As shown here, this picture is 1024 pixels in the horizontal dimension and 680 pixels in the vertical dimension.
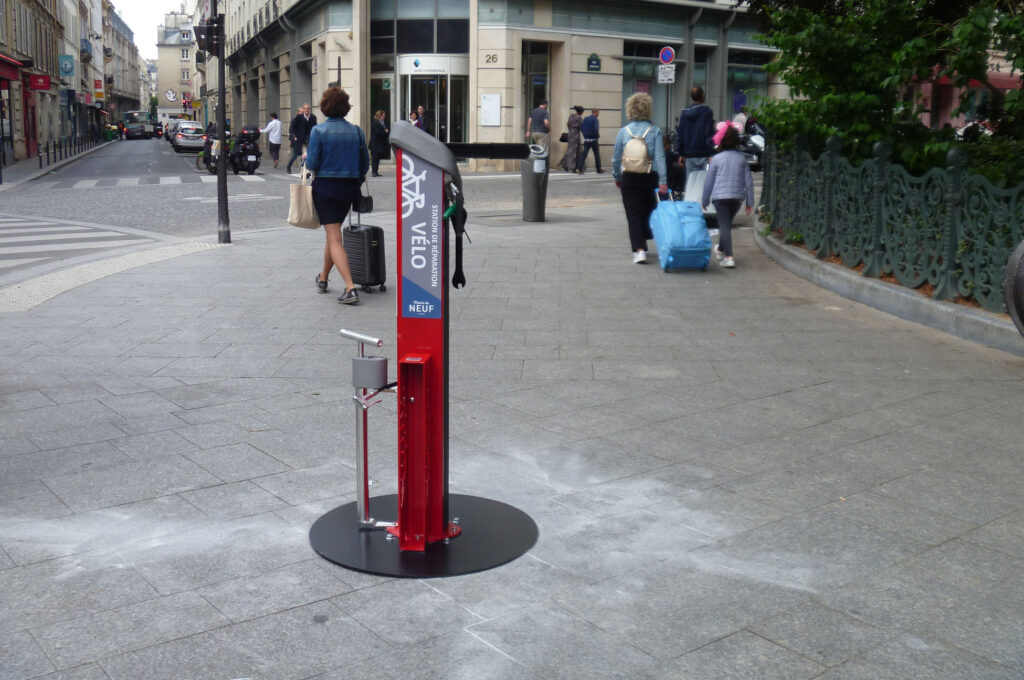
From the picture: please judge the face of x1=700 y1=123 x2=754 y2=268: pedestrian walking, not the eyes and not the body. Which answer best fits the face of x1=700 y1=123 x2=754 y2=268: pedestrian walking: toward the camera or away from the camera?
away from the camera

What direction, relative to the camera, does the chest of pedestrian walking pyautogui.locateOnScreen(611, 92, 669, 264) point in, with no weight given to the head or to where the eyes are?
away from the camera

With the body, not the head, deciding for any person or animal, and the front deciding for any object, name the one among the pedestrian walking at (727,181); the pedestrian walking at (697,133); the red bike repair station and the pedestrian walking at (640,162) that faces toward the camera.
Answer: the red bike repair station

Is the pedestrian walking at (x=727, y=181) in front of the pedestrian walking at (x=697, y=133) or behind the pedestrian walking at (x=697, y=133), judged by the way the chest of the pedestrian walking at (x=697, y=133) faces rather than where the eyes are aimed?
behind

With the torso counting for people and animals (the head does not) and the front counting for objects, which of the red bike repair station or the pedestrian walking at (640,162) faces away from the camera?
the pedestrian walking

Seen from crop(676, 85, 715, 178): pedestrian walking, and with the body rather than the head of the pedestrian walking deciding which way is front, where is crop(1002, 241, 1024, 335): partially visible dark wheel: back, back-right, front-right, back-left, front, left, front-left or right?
back

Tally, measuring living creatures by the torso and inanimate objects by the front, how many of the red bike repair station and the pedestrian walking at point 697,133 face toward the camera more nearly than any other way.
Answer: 1

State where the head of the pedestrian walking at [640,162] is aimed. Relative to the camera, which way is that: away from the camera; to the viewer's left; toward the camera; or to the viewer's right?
away from the camera

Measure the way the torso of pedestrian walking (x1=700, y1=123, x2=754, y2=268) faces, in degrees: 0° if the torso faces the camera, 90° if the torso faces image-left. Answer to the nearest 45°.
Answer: approximately 180°

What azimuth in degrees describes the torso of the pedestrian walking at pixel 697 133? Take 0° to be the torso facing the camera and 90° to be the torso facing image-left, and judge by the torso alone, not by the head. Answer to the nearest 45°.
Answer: approximately 180°
